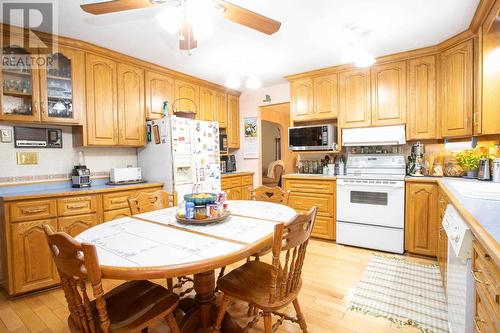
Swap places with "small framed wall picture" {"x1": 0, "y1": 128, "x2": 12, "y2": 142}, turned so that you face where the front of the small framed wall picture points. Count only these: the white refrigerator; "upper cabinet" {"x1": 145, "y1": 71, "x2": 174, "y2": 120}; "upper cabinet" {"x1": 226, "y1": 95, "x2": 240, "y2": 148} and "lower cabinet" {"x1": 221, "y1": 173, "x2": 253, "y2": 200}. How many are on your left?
4

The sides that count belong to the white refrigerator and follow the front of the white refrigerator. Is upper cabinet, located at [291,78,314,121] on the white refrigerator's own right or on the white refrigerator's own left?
on the white refrigerator's own left

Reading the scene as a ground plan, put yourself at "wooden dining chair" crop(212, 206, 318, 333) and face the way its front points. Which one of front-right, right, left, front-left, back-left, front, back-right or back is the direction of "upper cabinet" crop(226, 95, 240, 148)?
front-right

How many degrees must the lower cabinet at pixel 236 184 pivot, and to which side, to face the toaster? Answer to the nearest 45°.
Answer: approximately 90° to its right

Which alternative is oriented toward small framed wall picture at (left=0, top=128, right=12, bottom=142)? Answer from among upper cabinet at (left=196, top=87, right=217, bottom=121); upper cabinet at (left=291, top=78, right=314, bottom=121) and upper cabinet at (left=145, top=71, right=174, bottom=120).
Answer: upper cabinet at (left=291, top=78, right=314, bottom=121)

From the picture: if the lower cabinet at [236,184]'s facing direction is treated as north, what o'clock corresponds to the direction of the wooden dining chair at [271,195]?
The wooden dining chair is roughly at 1 o'clock from the lower cabinet.

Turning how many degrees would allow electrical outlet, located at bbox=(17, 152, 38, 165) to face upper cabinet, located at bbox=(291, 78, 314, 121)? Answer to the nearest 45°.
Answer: approximately 90° to its left

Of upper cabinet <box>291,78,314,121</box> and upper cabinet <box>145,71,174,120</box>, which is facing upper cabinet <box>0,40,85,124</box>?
upper cabinet <box>291,78,314,121</box>

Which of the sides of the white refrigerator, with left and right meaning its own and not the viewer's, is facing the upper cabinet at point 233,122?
left

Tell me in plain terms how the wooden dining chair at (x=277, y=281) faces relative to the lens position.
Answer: facing away from the viewer and to the left of the viewer

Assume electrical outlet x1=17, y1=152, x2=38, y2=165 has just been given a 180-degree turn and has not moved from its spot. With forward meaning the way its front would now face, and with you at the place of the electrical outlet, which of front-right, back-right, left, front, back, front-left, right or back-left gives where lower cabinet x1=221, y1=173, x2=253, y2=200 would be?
right

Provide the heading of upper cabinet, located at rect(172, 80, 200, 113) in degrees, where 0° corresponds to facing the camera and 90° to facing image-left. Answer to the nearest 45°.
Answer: approximately 315°

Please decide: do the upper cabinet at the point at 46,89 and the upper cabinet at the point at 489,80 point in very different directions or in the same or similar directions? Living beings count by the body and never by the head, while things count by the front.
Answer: very different directions
